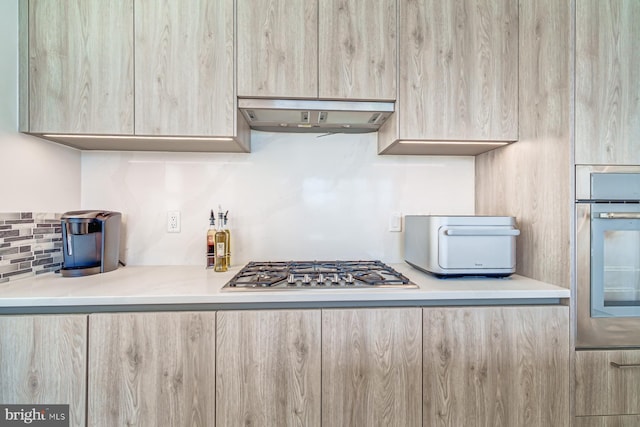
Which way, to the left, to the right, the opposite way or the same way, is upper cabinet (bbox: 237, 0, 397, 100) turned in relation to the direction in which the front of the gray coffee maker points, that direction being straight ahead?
the same way

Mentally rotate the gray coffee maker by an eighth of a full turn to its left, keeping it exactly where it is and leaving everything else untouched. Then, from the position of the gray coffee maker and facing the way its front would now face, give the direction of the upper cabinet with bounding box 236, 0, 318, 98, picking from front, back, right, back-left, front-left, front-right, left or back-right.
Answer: front-left

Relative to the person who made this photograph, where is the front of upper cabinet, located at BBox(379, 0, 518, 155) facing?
facing the viewer

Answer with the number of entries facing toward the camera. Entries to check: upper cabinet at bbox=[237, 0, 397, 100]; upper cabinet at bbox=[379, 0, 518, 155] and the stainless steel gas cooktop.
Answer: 3

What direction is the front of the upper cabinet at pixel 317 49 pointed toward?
toward the camera

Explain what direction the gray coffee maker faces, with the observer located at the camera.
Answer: facing the viewer and to the left of the viewer

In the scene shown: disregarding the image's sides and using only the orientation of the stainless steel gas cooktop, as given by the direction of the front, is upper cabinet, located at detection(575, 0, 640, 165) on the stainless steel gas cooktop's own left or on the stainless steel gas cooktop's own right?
on the stainless steel gas cooktop's own left

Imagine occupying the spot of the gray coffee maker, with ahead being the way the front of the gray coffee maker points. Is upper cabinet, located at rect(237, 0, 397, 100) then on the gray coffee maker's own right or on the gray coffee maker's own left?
on the gray coffee maker's own left

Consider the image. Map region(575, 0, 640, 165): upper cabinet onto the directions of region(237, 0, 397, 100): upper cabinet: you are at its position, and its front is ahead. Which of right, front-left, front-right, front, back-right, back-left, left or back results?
left

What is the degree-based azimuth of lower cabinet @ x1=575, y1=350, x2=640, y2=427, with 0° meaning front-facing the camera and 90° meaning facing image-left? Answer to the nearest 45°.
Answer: approximately 315°

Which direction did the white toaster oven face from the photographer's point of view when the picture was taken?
facing the viewer and to the right of the viewer
